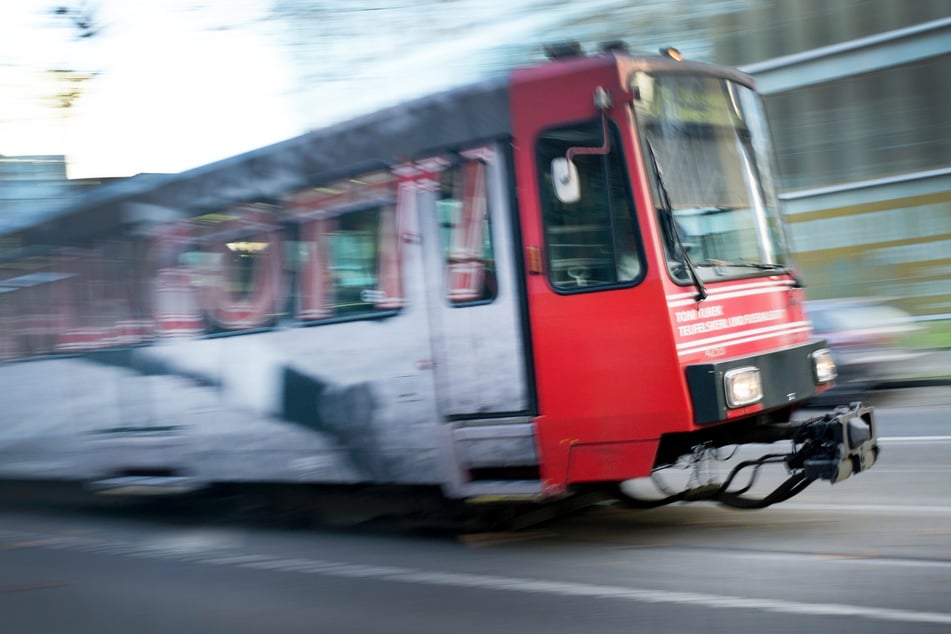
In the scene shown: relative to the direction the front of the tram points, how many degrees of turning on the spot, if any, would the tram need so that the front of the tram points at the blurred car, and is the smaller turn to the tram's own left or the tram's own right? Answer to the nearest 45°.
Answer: approximately 90° to the tram's own left
